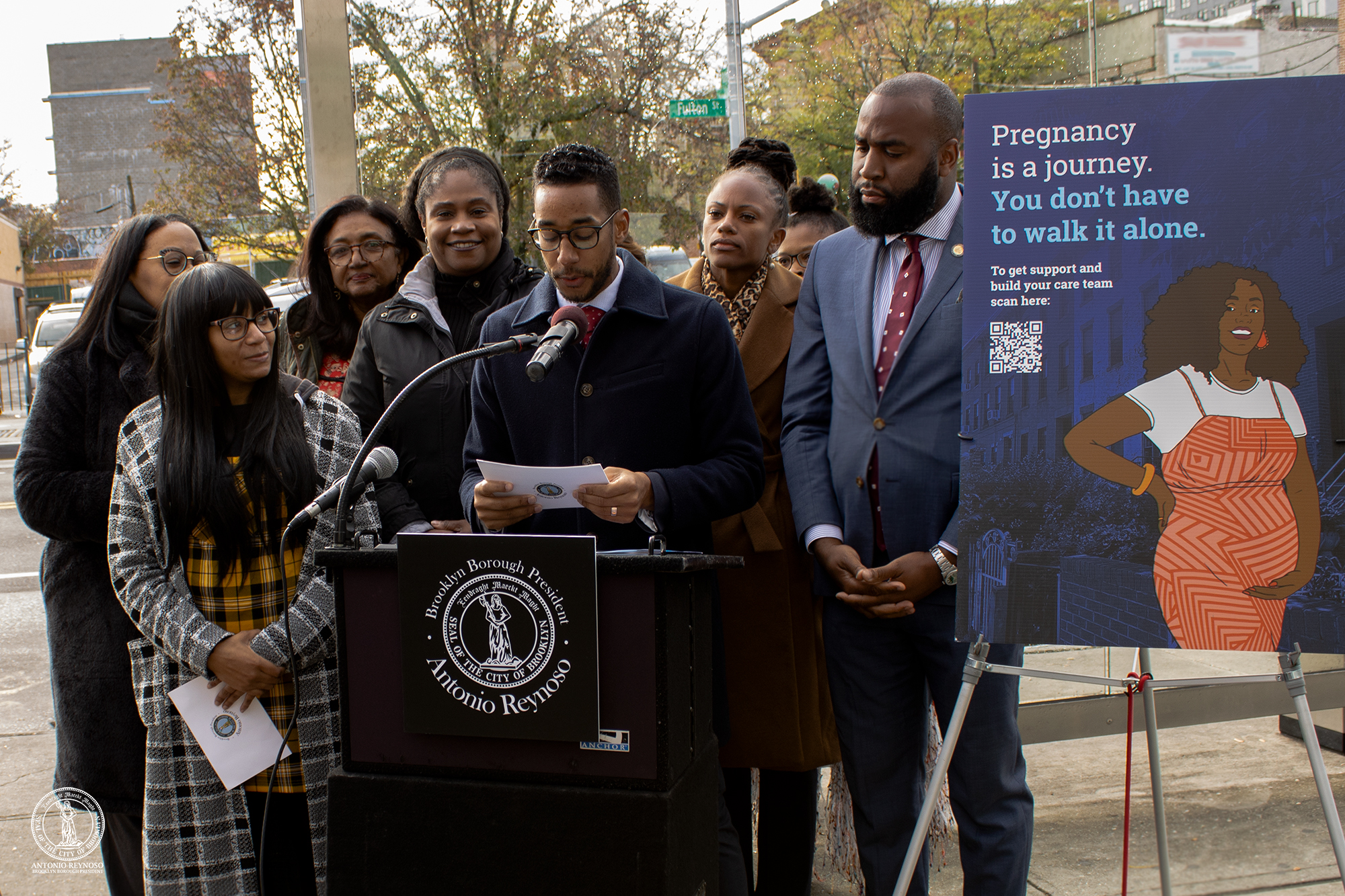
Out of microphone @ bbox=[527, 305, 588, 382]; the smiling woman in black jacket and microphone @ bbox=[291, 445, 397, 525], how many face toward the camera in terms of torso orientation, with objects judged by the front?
1

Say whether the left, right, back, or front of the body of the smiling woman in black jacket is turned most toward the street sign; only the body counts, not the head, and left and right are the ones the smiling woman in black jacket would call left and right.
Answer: back

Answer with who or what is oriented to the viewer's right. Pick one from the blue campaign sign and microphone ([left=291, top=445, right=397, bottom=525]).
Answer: the microphone

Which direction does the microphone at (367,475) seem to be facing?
to the viewer's right

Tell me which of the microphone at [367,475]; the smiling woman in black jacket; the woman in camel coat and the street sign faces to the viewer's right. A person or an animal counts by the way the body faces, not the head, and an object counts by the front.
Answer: the microphone

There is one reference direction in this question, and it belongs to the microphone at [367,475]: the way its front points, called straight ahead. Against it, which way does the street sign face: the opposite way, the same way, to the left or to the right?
to the right

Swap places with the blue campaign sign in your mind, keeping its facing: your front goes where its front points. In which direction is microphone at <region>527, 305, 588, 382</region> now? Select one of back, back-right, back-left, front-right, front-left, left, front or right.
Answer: front-right

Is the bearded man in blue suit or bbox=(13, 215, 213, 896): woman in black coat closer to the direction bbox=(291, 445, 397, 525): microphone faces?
the bearded man in blue suit
